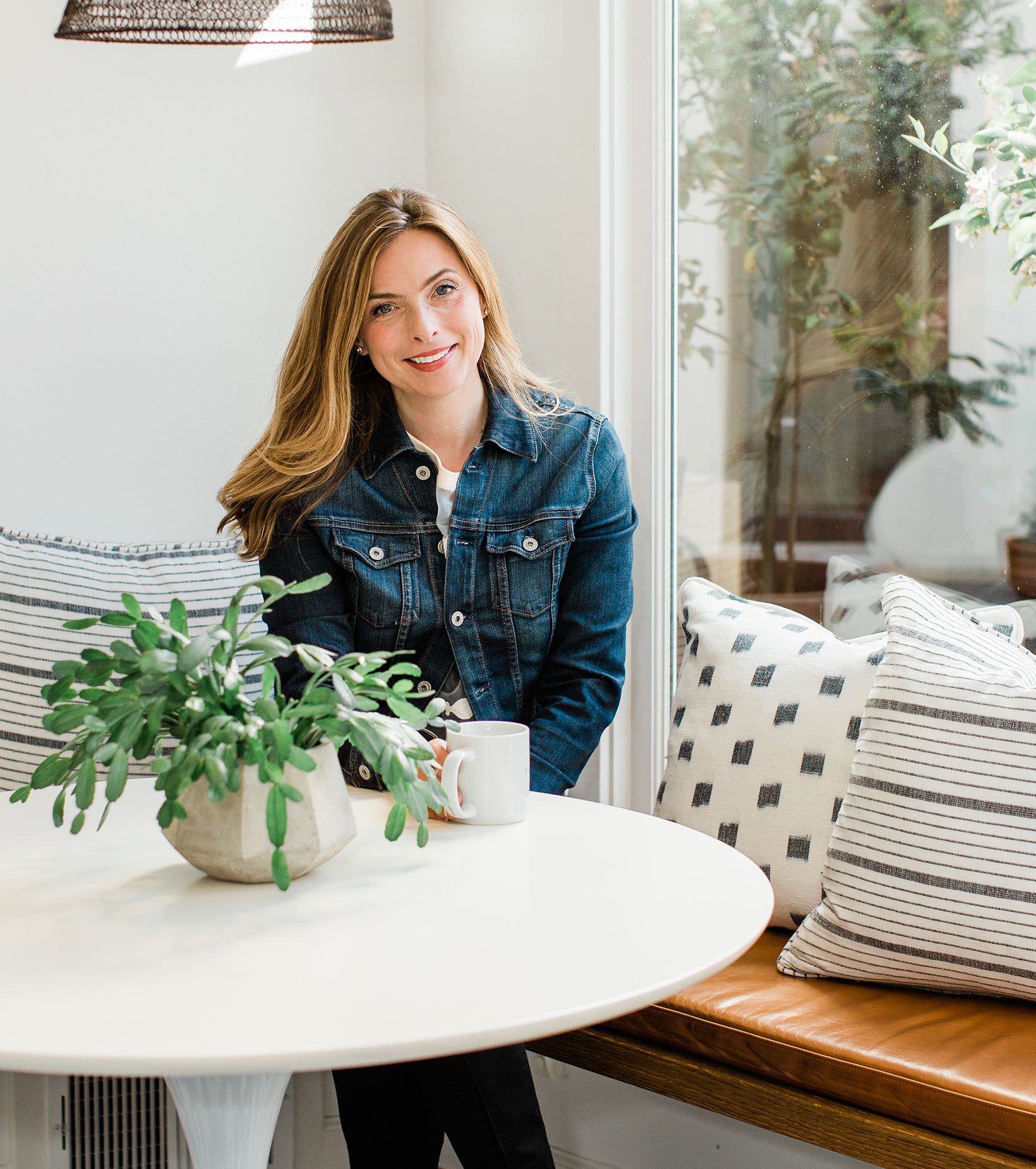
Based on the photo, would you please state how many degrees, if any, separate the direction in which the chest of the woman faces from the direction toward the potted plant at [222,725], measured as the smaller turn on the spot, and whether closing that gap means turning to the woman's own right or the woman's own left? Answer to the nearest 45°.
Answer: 0° — they already face it

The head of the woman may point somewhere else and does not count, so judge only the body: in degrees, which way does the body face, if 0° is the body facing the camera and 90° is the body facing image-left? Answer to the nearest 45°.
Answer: approximately 0°

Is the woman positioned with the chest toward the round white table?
yes
